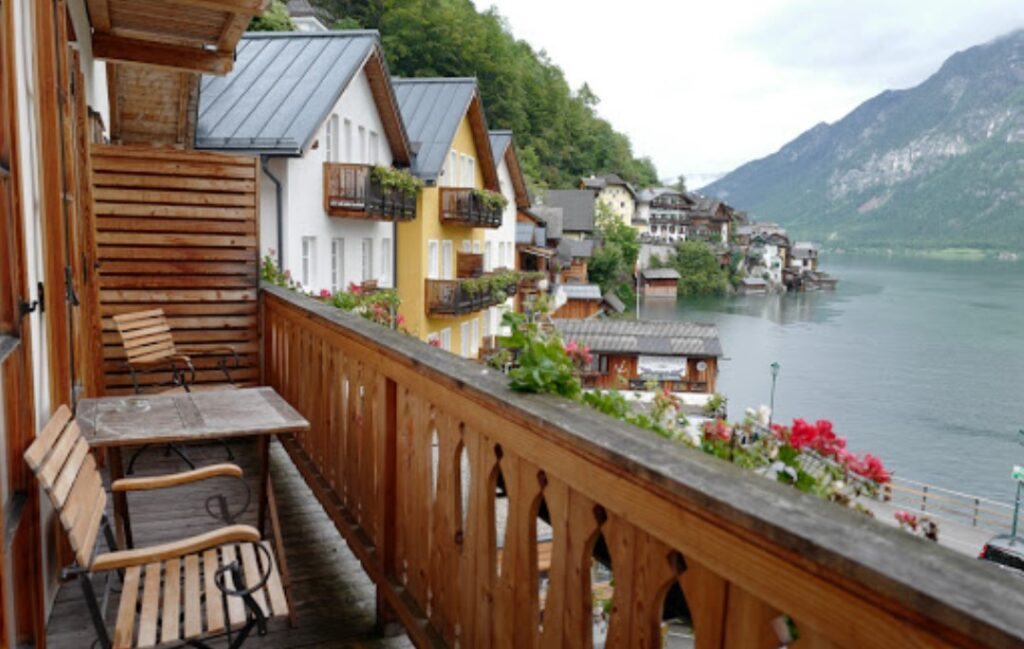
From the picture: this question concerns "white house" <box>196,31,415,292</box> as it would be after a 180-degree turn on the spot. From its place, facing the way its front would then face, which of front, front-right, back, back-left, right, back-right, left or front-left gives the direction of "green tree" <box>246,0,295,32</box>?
front-right

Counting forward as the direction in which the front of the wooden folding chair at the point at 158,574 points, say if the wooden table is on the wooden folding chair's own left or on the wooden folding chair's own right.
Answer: on the wooden folding chair's own left

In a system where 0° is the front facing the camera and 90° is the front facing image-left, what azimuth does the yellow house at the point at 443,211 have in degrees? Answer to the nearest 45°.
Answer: approximately 315°

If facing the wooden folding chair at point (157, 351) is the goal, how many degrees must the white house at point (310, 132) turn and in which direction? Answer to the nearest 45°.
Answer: approximately 45° to its right

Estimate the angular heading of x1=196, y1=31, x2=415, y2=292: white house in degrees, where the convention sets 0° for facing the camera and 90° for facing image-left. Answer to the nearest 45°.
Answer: approximately 315°

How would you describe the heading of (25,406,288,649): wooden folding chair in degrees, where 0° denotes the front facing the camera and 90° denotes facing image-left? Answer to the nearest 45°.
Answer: approximately 270°

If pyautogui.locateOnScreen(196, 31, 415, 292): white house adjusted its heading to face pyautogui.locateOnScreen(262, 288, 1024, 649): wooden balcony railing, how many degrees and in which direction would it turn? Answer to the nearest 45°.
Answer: approximately 45° to its right

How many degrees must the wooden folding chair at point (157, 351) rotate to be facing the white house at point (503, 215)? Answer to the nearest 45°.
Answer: approximately 90° to its left

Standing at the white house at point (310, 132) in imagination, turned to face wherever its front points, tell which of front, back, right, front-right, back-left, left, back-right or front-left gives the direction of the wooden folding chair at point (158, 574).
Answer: front-right

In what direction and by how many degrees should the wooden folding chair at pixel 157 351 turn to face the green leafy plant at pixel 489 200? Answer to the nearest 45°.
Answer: approximately 90° to its left

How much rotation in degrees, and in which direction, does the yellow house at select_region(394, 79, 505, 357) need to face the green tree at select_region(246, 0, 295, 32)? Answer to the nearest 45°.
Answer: approximately 180°
